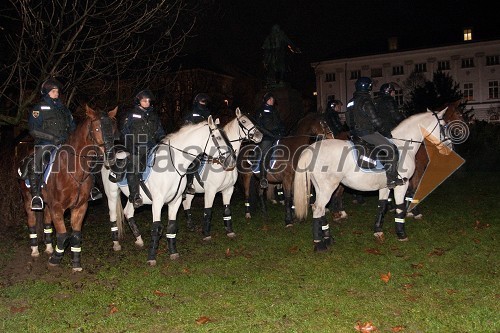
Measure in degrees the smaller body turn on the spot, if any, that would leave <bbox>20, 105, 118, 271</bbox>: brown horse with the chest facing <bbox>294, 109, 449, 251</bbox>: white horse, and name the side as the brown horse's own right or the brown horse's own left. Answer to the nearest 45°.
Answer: approximately 45° to the brown horse's own left

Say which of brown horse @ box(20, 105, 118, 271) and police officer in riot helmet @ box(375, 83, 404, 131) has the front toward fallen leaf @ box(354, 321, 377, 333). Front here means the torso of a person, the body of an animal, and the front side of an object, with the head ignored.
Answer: the brown horse

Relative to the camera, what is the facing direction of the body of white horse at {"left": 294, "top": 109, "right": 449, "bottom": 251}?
to the viewer's right

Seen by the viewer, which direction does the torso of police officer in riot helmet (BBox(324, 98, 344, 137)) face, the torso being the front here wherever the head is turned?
to the viewer's right

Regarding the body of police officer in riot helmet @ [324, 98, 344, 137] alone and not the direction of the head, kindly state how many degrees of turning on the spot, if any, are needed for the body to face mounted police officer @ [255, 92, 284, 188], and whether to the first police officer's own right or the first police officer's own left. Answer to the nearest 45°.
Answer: approximately 180°

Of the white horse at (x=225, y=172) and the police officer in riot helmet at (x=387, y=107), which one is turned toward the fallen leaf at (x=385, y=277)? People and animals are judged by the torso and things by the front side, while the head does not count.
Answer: the white horse

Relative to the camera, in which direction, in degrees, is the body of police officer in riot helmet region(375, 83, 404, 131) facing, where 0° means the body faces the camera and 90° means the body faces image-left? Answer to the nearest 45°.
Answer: approximately 270°

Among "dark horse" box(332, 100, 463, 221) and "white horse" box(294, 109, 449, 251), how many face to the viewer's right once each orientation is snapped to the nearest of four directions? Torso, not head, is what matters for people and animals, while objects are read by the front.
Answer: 2

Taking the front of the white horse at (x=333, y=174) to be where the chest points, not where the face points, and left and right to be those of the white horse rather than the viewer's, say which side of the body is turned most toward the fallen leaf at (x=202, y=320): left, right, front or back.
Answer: right

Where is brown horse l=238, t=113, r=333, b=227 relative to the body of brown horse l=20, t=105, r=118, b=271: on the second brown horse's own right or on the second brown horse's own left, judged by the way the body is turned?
on the second brown horse's own left

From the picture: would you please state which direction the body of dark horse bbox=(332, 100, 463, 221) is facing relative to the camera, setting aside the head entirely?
to the viewer's right
